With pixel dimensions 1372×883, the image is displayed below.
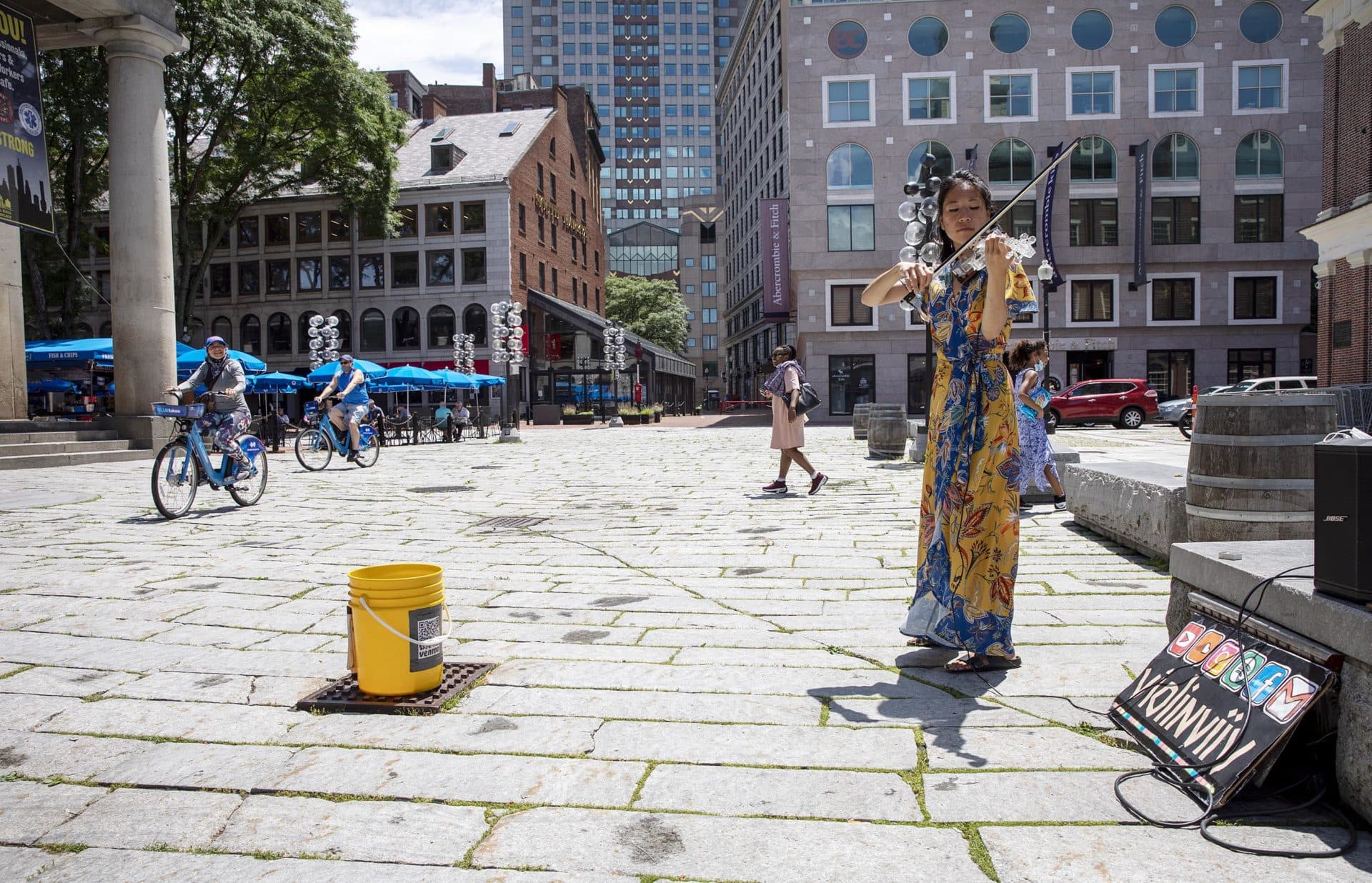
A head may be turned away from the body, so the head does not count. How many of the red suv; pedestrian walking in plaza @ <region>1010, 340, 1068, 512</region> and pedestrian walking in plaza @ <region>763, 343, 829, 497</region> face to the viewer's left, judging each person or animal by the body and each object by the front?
2

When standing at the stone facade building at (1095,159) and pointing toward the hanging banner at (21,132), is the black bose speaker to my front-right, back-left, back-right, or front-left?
front-left

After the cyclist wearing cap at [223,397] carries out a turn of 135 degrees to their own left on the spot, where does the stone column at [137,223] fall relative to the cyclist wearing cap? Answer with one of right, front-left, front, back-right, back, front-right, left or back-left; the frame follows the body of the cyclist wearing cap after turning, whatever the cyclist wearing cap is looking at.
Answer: left

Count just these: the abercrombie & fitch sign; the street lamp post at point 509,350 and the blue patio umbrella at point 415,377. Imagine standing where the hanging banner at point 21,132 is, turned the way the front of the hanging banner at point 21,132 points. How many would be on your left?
3

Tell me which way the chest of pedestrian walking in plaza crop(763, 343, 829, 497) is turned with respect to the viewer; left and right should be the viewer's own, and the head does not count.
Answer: facing to the left of the viewer

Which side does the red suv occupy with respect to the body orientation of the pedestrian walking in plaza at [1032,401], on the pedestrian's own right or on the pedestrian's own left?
on the pedestrian's own left

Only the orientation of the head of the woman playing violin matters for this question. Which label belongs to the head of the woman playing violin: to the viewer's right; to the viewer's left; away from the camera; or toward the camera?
toward the camera

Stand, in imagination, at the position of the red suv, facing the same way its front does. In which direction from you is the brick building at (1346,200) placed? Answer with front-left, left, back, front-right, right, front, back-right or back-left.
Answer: back-left

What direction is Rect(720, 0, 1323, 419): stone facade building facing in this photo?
toward the camera

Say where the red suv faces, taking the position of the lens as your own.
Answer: facing to the left of the viewer

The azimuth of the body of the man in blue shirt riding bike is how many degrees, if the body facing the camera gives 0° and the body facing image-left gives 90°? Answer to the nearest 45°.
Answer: approximately 45°

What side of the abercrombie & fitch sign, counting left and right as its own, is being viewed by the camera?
front

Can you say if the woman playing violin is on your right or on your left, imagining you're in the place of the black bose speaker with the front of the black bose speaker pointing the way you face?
on your right

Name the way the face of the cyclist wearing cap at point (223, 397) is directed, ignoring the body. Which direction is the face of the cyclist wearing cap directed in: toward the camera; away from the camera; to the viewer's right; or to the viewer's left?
toward the camera
